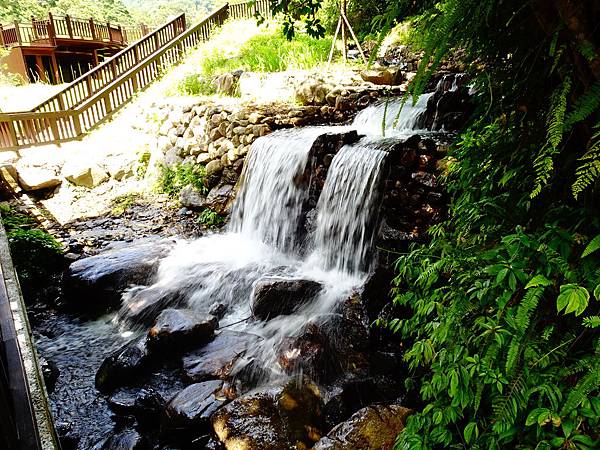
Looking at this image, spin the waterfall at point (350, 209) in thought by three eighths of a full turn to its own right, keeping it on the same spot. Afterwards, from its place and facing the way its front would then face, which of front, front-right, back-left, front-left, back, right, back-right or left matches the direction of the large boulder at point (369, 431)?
back

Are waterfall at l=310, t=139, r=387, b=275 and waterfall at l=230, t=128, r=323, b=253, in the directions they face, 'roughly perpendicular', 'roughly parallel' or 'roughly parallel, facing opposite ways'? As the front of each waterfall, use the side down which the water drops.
roughly parallel

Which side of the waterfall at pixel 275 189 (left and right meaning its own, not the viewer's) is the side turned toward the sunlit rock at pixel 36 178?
right

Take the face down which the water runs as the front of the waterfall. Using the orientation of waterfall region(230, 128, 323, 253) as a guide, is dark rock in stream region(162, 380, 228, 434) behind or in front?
in front

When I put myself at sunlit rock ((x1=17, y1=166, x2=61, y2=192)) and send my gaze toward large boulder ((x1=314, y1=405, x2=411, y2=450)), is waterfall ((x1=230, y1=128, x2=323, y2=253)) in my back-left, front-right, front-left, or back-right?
front-left

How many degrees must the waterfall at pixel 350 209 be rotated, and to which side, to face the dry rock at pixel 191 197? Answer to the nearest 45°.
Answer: approximately 90° to its right

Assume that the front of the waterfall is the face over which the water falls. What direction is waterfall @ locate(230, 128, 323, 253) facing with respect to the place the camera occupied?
facing the viewer and to the left of the viewer

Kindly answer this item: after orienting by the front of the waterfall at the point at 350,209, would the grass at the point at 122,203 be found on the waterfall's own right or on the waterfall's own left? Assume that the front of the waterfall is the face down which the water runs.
on the waterfall's own right

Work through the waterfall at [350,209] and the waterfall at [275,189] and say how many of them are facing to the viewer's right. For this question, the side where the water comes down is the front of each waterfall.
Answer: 0

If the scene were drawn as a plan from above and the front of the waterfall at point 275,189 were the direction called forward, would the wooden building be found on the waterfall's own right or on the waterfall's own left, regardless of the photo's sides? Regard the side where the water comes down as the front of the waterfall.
on the waterfall's own right

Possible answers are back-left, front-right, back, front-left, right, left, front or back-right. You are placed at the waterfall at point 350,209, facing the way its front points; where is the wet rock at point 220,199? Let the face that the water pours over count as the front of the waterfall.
right

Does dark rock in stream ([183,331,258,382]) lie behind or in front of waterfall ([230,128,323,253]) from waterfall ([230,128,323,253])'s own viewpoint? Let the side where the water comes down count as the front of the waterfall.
in front

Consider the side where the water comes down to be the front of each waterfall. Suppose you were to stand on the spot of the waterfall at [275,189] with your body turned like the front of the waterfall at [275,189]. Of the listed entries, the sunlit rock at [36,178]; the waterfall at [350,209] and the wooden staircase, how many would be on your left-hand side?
1

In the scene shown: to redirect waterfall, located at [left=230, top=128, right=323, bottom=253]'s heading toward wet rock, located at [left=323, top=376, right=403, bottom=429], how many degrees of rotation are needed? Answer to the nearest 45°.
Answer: approximately 45° to its left

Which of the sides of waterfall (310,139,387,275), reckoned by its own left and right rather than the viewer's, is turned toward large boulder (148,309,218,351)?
front

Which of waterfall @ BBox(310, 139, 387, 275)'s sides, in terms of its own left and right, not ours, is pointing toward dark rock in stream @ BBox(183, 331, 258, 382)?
front

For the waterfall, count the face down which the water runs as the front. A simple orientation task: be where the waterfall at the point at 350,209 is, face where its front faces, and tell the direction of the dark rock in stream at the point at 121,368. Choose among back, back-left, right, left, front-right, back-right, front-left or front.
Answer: front
